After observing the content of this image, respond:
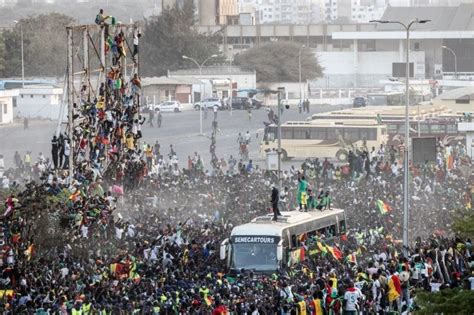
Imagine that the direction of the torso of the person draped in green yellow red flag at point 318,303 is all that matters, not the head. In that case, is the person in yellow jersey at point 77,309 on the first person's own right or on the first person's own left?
on the first person's own left

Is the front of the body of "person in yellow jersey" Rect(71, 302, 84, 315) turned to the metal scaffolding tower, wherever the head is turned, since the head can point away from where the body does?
yes

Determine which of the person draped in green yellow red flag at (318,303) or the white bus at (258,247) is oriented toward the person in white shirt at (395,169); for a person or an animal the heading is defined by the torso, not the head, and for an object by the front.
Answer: the person draped in green yellow red flag

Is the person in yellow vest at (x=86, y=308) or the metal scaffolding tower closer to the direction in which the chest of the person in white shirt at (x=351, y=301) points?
the metal scaffolding tower

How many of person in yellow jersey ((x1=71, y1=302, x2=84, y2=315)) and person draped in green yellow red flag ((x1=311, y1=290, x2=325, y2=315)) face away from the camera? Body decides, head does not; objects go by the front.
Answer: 2

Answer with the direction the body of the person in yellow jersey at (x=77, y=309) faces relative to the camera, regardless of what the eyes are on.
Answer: away from the camera

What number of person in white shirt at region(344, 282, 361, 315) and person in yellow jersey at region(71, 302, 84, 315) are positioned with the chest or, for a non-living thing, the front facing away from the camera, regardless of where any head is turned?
2

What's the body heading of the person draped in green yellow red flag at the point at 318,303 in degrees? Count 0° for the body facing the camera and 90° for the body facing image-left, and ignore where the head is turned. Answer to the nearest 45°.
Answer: approximately 180°

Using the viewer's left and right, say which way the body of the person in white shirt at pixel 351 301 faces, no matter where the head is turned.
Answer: facing away from the viewer

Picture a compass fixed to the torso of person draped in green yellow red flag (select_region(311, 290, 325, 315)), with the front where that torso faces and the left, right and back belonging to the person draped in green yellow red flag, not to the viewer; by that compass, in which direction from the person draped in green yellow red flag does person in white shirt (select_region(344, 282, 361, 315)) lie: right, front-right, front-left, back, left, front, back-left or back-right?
right

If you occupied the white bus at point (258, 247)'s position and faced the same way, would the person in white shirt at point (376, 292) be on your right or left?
on your left

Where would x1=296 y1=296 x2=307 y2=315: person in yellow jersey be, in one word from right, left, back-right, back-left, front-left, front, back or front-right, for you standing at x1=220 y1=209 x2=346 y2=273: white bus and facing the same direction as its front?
front-left

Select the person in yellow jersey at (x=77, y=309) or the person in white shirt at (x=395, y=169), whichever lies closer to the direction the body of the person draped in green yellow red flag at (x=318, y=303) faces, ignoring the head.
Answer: the person in white shirt

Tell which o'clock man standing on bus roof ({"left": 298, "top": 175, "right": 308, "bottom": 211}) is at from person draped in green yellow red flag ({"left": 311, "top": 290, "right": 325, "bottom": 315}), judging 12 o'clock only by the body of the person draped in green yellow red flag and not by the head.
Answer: The man standing on bus roof is roughly at 12 o'clock from the person draped in green yellow red flag.

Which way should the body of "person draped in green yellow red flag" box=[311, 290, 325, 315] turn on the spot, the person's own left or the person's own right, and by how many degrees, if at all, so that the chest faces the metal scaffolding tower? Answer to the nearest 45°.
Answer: approximately 45° to the person's own left
